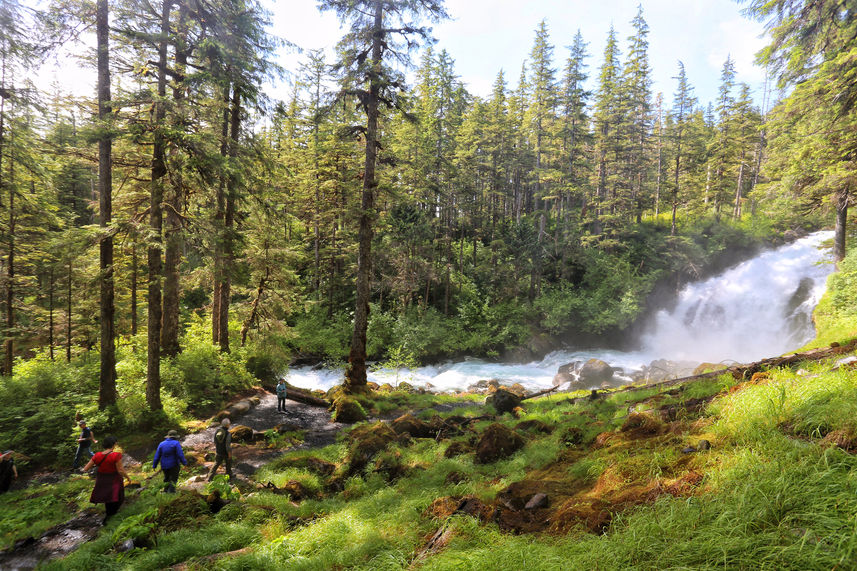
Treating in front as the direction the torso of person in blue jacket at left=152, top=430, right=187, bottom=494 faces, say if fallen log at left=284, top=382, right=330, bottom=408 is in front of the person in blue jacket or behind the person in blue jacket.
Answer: in front

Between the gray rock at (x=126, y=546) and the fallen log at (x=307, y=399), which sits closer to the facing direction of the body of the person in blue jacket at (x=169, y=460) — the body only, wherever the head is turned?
the fallen log

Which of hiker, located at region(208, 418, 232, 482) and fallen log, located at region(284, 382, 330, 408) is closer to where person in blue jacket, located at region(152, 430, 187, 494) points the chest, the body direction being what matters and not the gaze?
the fallen log

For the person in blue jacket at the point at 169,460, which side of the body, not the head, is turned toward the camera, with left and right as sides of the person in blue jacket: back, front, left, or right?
back

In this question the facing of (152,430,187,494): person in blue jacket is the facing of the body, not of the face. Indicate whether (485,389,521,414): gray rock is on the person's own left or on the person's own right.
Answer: on the person's own right

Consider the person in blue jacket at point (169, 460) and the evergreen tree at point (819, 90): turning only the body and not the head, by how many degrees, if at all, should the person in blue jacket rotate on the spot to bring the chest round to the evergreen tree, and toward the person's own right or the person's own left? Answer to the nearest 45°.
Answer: approximately 90° to the person's own right

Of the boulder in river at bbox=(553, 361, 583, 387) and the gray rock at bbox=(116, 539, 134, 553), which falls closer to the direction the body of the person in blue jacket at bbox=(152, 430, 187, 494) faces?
the boulder in river

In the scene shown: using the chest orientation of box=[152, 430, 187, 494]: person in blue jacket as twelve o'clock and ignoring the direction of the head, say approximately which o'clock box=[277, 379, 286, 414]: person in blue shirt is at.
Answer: box=[277, 379, 286, 414]: person in blue shirt is roughly at 1 o'clock from box=[152, 430, 187, 494]: person in blue jacket.

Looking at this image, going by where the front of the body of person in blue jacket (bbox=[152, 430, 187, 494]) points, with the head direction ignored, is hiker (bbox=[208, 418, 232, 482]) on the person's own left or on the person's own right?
on the person's own right

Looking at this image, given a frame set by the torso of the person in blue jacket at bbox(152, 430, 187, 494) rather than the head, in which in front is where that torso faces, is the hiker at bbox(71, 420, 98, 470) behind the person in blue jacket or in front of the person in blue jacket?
in front

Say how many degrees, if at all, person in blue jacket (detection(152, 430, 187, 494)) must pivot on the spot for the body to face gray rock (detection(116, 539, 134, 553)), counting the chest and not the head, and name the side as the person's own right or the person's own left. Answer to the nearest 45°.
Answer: approximately 180°
